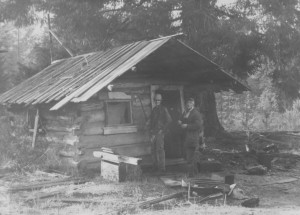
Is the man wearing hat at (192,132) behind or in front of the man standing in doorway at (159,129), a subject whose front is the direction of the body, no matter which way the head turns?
in front

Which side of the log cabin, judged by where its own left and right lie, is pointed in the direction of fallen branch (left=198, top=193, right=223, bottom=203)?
front

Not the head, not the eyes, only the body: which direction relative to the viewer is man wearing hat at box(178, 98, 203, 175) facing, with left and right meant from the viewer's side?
facing the viewer and to the left of the viewer

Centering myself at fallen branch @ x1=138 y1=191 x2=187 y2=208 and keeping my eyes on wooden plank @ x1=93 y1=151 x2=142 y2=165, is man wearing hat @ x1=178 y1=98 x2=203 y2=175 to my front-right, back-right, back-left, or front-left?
front-right

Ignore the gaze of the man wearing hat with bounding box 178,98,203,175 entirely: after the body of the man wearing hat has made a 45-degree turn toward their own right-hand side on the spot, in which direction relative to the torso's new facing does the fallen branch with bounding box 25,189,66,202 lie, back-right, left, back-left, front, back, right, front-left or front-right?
front-left

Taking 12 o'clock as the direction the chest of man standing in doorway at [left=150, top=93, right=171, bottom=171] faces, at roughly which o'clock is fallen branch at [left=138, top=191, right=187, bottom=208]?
The fallen branch is roughly at 12 o'clock from the man standing in doorway.

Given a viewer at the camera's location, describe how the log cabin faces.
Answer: facing the viewer and to the right of the viewer

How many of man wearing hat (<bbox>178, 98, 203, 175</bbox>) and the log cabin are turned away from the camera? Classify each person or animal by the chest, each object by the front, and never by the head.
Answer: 0

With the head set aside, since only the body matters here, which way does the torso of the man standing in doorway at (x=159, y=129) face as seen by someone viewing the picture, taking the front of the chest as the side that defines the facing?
toward the camera

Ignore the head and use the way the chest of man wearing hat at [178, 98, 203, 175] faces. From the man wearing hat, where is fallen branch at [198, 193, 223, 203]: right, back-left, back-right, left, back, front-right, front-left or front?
front-left
